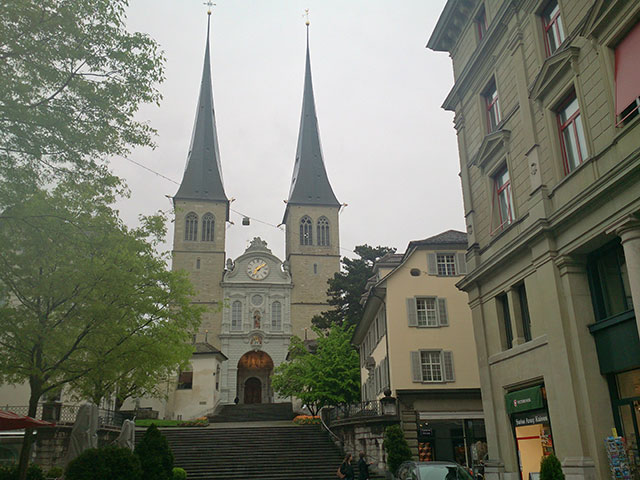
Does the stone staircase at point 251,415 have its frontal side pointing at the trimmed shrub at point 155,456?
yes

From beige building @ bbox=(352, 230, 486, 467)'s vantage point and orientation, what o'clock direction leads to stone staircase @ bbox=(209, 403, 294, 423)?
The stone staircase is roughly at 5 o'clock from the beige building.

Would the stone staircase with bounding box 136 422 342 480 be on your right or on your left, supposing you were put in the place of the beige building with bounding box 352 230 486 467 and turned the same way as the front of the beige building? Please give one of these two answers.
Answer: on your right

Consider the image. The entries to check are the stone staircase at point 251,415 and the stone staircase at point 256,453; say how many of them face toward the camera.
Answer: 2

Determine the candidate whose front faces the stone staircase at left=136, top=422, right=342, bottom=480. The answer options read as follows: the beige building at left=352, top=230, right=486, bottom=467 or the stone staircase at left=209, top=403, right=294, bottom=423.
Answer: the stone staircase at left=209, top=403, right=294, bottom=423

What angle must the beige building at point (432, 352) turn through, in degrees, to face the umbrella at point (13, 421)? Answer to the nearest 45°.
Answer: approximately 45° to its right

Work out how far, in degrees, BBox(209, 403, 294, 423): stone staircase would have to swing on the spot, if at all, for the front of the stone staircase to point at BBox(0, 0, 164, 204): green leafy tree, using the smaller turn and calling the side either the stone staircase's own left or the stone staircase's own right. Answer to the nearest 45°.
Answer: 0° — it already faces it

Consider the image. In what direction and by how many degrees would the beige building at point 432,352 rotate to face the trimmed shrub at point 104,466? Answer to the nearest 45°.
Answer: approximately 45° to its right

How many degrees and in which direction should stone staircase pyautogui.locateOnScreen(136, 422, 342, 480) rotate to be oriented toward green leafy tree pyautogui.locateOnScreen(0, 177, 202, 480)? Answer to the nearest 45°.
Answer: approximately 45° to its right

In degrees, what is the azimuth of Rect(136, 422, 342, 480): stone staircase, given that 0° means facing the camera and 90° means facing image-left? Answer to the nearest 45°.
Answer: approximately 0°
